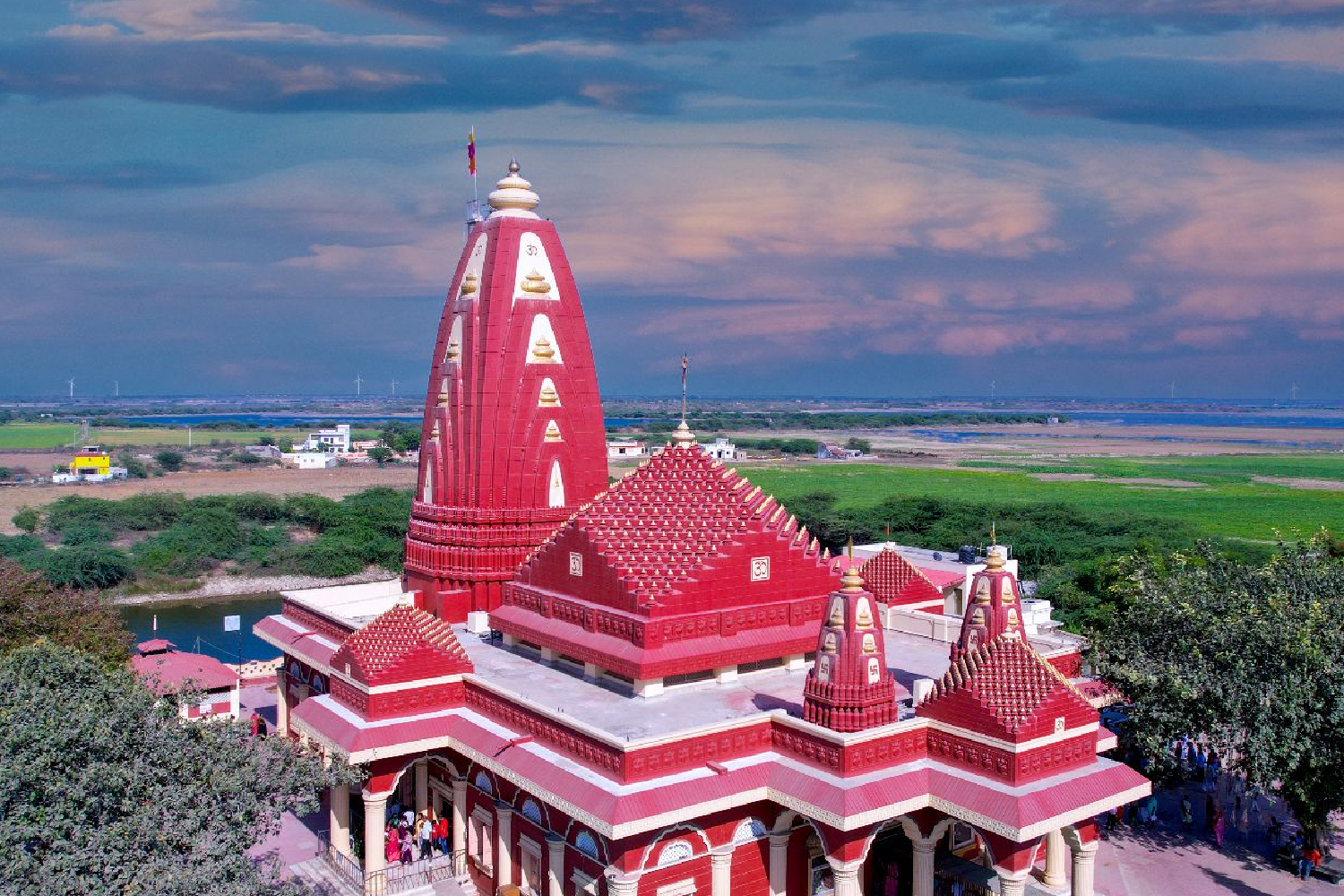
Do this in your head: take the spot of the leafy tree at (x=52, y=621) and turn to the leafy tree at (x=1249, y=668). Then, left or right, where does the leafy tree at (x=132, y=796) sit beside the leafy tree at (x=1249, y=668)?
right

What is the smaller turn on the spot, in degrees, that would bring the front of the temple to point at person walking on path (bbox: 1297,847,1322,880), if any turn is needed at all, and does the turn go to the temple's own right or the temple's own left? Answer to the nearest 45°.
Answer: approximately 45° to the temple's own left

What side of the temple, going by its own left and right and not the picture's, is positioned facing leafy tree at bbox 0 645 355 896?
right

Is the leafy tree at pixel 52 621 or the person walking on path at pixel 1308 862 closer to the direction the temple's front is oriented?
the person walking on path

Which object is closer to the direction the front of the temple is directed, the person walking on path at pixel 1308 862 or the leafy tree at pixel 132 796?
the person walking on path

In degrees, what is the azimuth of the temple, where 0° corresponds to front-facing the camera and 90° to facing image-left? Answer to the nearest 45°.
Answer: approximately 315°

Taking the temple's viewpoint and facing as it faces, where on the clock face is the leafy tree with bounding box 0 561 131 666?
The leafy tree is roughly at 5 o'clock from the temple.
